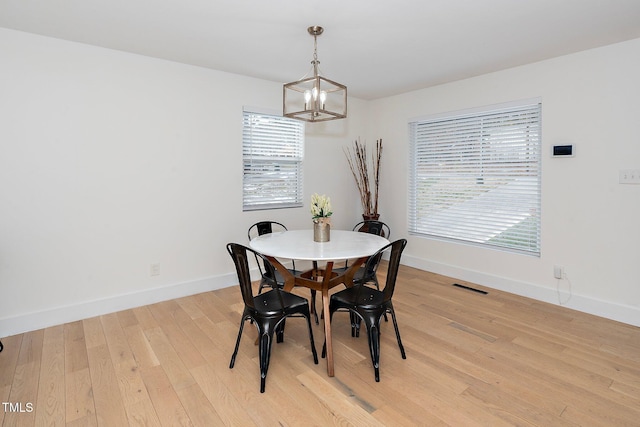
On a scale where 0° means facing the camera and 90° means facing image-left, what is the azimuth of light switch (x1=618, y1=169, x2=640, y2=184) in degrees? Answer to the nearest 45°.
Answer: approximately 0°

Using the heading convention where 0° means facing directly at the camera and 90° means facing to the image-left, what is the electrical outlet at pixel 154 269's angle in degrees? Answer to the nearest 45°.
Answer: approximately 0°

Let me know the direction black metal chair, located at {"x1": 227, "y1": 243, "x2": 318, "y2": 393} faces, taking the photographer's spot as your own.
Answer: facing away from the viewer and to the right of the viewer

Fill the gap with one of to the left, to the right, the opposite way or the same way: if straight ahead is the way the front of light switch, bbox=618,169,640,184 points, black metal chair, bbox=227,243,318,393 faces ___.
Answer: the opposite way

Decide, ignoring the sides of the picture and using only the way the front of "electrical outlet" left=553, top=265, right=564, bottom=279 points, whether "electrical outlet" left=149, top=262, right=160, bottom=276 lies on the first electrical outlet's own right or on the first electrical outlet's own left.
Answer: on the first electrical outlet's own right

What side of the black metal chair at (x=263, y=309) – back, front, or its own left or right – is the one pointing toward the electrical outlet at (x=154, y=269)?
left
